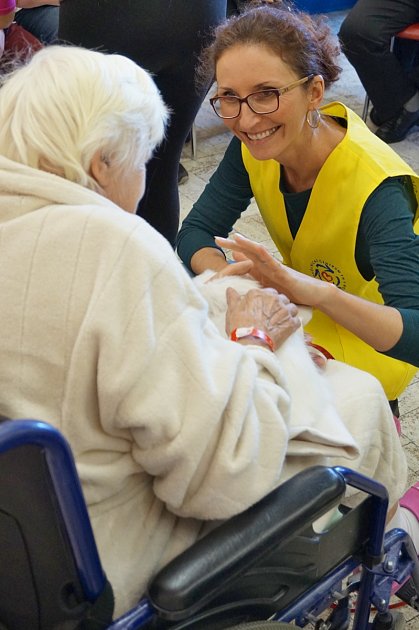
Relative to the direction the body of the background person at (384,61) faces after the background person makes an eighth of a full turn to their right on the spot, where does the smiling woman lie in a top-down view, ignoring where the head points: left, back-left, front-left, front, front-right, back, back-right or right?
left

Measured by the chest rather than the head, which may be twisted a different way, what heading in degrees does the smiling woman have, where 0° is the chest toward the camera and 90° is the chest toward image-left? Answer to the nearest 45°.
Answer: approximately 45°

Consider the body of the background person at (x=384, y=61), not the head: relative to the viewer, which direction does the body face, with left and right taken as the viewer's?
facing the viewer and to the left of the viewer

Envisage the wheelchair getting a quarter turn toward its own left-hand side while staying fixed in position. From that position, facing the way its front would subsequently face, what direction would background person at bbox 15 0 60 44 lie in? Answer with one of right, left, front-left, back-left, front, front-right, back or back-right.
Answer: front-right

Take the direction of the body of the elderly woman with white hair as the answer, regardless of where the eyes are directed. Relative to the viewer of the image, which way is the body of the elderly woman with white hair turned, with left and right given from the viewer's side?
facing away from the viewer and to the right of the viewer

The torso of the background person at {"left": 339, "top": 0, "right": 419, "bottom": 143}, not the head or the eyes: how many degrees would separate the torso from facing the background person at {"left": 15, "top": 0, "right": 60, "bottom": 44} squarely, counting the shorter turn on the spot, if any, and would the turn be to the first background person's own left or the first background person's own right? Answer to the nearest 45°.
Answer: approximately 45° to the first background person's own right

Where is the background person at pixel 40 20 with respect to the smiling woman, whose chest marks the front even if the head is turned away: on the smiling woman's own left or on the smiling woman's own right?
on the smiling woman's own right

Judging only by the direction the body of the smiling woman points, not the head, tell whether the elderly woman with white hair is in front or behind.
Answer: in front

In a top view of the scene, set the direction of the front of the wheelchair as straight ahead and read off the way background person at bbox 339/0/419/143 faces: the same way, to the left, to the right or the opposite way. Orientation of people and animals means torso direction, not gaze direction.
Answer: the opposite way

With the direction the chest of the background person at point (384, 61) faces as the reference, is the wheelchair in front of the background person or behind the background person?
in front

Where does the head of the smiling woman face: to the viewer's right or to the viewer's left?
to the viewer's left

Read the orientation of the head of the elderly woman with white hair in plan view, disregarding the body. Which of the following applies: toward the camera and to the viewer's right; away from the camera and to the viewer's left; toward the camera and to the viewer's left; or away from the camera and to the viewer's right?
away from the camera and to the viewer's right

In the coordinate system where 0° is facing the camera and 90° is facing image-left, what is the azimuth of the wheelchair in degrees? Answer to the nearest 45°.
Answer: approximately 225°

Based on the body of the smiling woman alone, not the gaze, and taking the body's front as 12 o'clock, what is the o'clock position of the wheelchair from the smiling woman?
The wheelchair is roughly at 11 o'clock from the smiling woman.

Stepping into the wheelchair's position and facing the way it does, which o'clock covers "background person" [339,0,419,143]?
The background person is roughly at 11 o'clock from the wheelchair.

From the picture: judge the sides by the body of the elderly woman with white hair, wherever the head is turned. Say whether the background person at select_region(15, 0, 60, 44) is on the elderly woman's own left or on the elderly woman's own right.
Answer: on the elderly woman's own left
